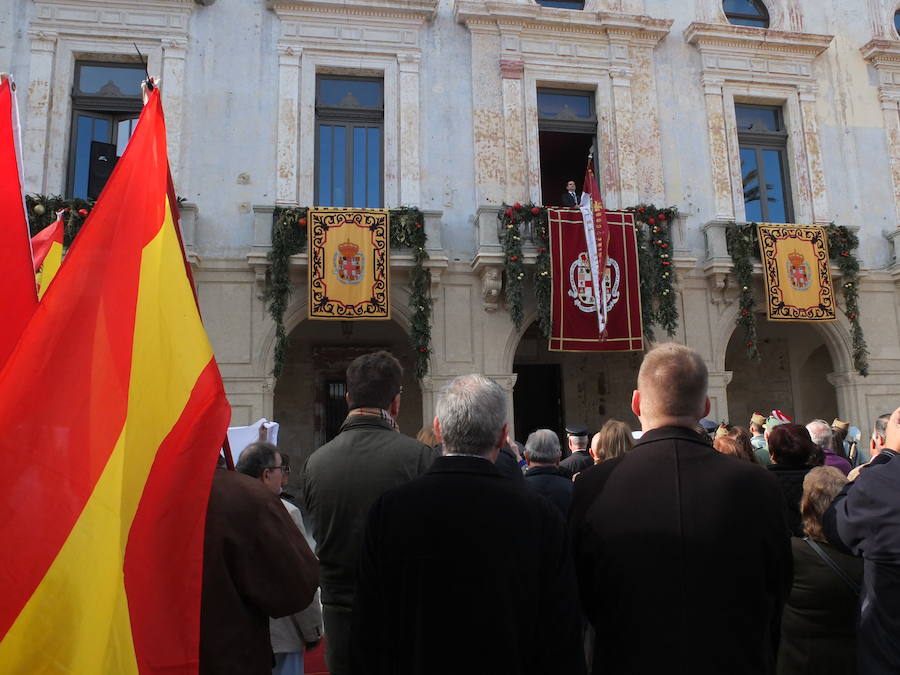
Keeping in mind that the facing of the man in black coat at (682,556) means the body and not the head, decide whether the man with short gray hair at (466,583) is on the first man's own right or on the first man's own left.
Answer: on the first man's own left

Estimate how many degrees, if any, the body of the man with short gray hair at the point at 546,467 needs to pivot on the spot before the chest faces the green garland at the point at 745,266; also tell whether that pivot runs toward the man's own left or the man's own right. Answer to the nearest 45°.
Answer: approximately 45° to the man's own right

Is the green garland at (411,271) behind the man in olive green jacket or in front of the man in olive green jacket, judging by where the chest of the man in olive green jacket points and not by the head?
in front

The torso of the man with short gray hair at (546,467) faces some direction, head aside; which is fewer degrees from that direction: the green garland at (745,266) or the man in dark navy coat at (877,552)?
the green garland

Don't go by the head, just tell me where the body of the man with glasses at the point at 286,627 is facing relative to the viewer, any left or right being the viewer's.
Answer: facing to the right of the viewer

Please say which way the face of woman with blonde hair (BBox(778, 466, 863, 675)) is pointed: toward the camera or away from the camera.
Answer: away from the camera

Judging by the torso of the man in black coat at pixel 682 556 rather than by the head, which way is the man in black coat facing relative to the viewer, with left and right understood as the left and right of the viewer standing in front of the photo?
facing away from the viewer

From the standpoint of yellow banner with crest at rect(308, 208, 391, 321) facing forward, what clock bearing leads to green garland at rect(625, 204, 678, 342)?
The green garland is roughly at 9 o'clock from the yellow banner with crest.

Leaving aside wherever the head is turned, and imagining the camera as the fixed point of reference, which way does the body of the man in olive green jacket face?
away from the camera

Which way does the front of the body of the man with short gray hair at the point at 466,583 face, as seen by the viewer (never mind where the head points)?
away from the camera

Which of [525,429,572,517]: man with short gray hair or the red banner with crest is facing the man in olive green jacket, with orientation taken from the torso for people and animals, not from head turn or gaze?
the red banner with crest

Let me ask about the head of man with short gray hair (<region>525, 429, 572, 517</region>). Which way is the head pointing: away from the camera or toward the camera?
away from the camera

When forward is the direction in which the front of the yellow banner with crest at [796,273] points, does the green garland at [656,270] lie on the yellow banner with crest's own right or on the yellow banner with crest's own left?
on the yellow banner with crest's own right

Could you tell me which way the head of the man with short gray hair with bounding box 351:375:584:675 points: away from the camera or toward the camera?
away from the camera

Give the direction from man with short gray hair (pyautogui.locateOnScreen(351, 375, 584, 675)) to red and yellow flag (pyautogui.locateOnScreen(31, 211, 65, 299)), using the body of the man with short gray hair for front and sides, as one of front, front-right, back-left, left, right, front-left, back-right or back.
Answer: front-left

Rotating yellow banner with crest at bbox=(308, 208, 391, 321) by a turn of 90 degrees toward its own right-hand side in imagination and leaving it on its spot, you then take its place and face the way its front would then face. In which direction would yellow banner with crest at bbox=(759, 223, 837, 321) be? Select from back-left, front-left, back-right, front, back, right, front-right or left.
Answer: back
